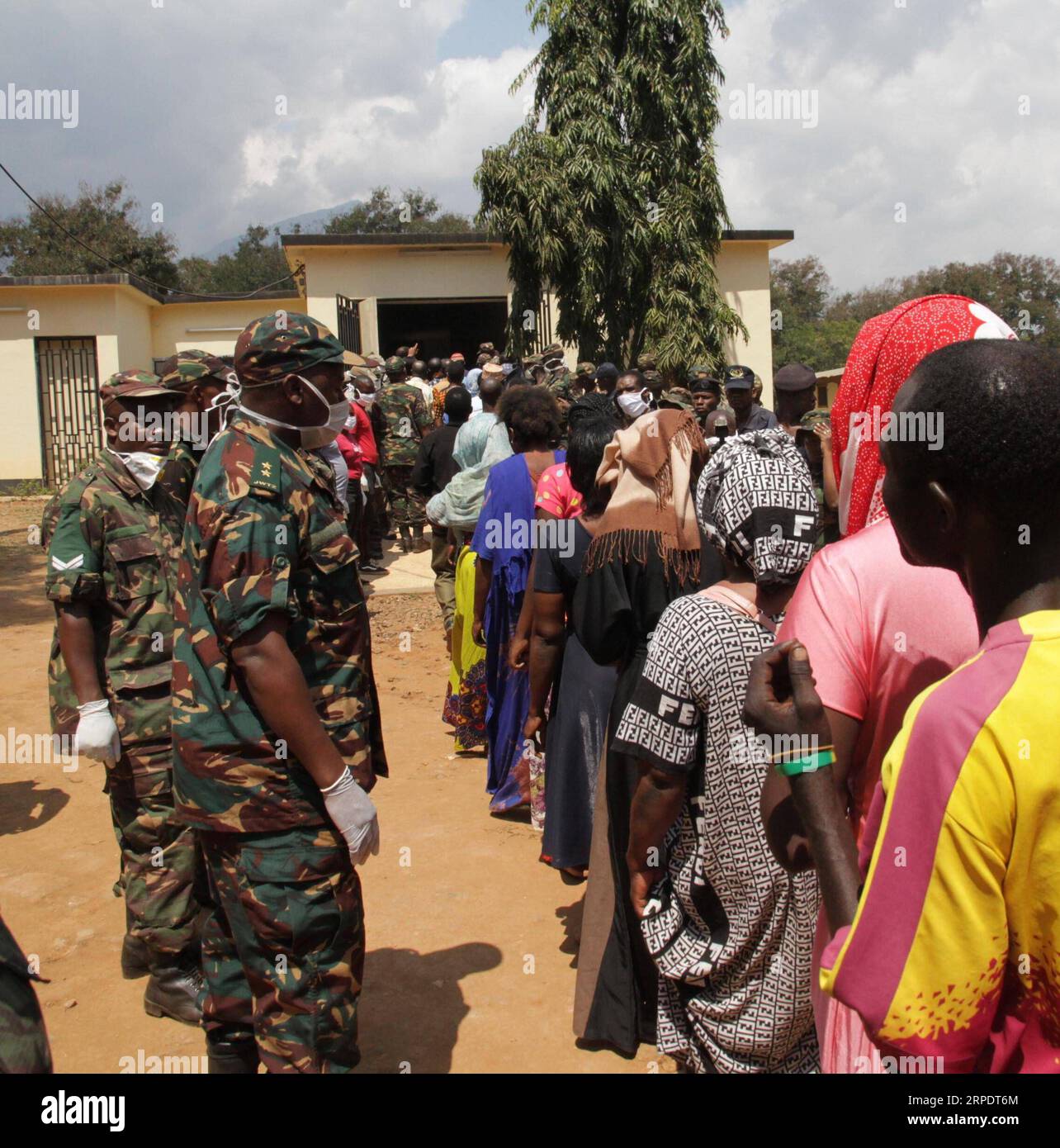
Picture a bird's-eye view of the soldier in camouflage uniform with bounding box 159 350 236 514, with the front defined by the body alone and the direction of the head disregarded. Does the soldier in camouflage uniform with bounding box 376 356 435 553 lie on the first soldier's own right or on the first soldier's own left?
on the first soldier's own left

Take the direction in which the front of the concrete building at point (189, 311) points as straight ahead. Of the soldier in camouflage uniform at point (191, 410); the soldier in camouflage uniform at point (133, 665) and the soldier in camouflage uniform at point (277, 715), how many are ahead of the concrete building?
3

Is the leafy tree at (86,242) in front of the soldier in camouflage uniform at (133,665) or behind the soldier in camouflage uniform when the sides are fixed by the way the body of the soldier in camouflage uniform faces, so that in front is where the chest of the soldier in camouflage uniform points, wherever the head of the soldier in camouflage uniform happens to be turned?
behind

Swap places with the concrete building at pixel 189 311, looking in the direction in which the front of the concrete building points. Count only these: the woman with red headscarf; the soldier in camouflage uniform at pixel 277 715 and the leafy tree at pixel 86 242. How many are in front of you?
2

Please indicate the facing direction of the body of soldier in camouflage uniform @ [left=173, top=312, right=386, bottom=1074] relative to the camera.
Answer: to the viewer's right

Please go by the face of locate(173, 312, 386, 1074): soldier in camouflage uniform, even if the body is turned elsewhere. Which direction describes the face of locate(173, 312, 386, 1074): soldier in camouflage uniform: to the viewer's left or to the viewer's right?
to the viewer's right

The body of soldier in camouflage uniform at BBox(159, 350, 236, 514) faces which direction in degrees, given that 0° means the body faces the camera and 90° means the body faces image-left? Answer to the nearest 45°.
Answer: approximately 270°

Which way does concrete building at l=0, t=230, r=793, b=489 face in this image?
toward the camera

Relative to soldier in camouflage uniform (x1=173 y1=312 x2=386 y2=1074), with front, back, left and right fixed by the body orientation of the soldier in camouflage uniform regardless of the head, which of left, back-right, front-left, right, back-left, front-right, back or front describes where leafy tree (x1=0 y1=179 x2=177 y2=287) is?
left

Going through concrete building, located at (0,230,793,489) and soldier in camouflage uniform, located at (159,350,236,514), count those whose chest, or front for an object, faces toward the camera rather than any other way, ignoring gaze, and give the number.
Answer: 1

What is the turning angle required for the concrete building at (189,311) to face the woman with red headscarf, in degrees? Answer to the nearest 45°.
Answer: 0° — it already faces them

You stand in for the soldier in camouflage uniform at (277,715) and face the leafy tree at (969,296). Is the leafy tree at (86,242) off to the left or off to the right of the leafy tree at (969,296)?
left

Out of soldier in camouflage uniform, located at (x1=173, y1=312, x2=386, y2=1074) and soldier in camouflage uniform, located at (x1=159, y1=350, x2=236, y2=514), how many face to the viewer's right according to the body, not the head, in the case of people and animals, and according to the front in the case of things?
2

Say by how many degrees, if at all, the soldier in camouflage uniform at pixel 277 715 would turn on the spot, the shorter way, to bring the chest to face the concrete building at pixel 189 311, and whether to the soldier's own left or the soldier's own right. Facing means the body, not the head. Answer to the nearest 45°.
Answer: approximately 90° to the soldier's own left

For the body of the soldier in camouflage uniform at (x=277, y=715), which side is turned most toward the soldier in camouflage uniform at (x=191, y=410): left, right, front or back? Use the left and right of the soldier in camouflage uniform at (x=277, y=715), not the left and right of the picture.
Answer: left
